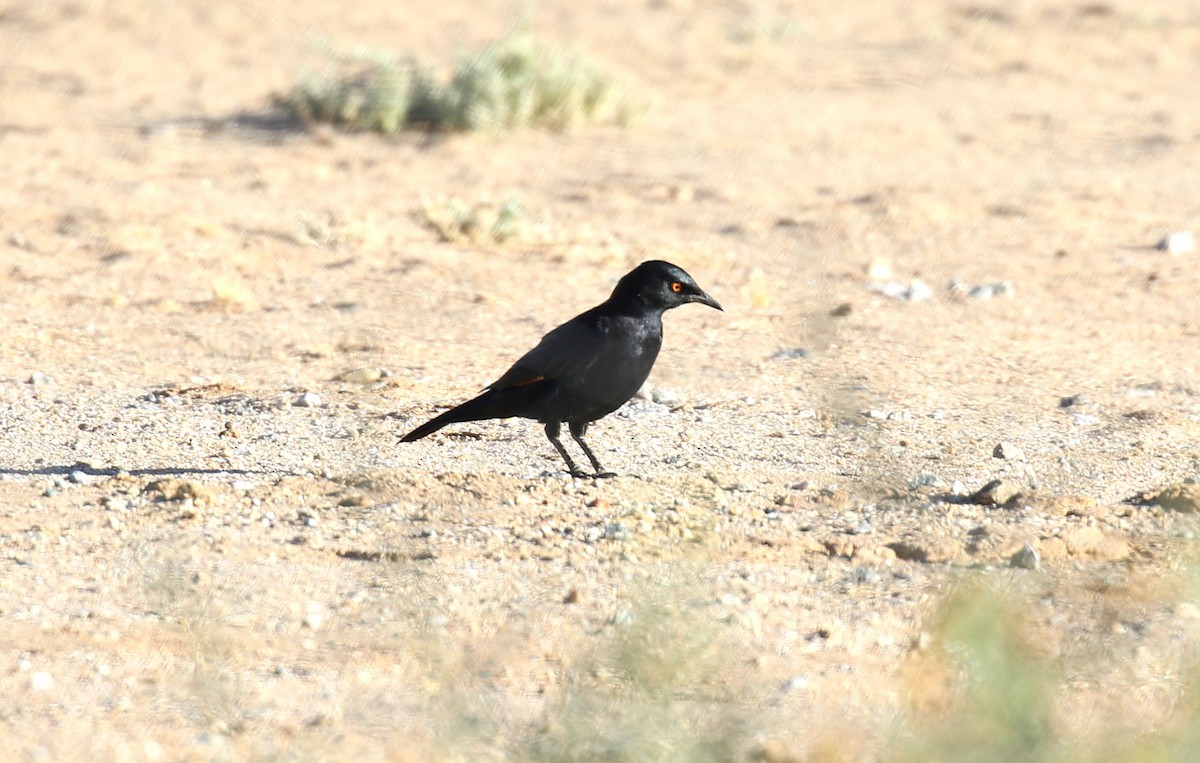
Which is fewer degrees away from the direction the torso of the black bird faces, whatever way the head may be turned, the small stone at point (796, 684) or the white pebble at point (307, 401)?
the small stone

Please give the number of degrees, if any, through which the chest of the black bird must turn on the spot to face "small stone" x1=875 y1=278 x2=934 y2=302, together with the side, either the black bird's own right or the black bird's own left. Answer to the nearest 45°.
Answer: approximately 45° to the black bird's own left

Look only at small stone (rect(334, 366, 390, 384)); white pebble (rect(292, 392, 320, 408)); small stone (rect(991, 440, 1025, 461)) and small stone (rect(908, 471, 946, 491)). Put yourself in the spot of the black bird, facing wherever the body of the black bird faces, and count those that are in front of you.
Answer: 2

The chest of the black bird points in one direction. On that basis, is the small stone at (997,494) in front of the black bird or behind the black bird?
in front

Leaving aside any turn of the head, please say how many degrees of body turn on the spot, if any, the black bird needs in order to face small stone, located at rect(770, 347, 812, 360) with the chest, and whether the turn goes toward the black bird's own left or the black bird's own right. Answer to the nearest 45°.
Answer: approximately 45° to the black bird's own left

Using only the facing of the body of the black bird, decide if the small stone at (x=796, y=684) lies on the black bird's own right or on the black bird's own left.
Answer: on the black bird's own right

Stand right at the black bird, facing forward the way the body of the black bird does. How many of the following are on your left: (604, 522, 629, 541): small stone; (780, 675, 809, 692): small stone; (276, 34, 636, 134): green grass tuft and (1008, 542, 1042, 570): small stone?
1

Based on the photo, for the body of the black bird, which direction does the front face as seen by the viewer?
to the viewer's right

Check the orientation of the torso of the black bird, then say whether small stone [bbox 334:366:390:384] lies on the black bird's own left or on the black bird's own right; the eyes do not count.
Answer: on the black bird's own left

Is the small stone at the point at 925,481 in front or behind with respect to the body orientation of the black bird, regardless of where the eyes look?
in front

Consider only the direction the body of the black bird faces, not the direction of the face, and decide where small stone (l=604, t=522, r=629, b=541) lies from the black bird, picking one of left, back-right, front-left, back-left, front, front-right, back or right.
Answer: right
